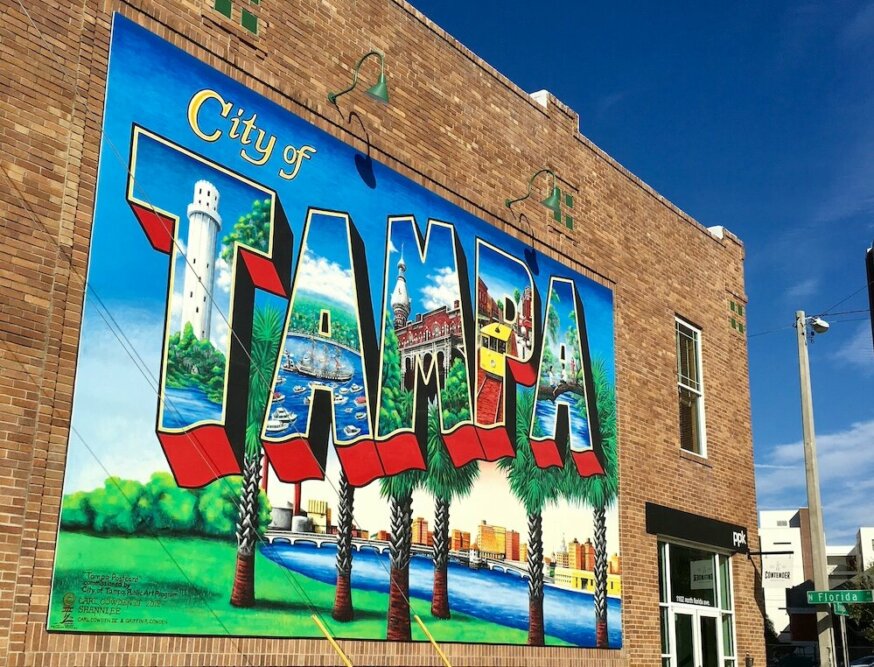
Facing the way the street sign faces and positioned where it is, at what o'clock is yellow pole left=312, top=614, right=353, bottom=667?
The yellow pole is roughly at 1 o'clock from the street sign.

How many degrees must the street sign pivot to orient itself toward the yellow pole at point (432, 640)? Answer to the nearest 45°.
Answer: approximately 45° to its right

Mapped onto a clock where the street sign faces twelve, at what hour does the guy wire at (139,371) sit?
The guy wire is roughly at 1 o'clock from the street sign.

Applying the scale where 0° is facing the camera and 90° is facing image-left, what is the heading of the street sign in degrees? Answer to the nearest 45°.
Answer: approximately 0°
